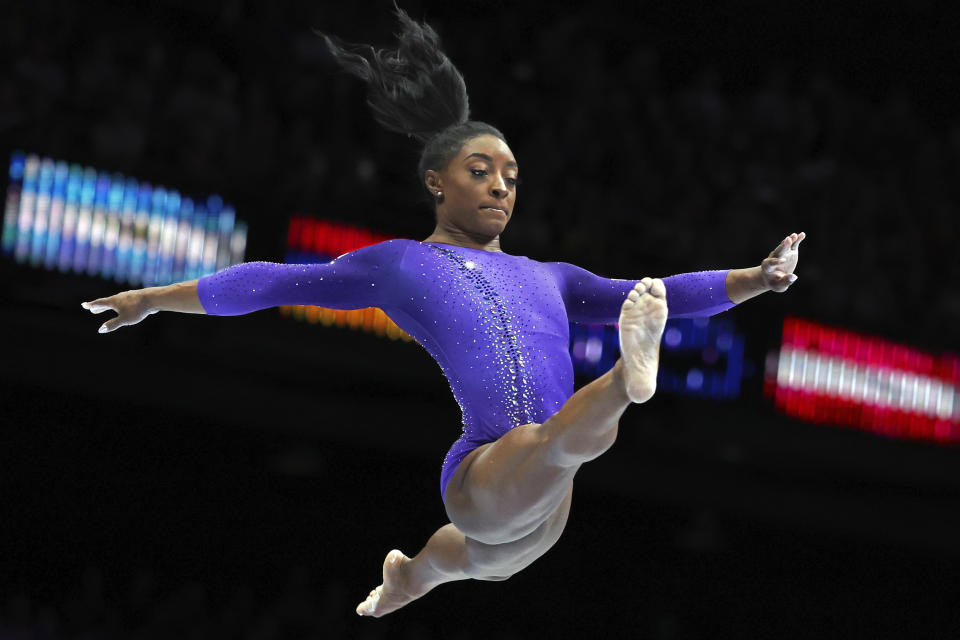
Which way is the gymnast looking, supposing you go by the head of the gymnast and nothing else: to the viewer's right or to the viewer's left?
to the viewer's right

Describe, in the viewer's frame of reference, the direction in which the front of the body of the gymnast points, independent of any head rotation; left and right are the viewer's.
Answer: facing the viewer and to the right of the viewer
